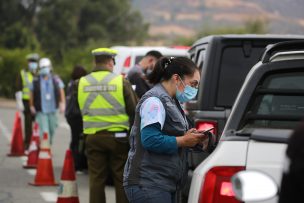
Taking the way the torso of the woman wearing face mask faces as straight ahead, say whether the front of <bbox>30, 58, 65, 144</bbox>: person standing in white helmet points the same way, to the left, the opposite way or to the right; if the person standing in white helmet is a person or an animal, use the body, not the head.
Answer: to the right

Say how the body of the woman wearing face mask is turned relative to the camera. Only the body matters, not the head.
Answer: to the viewer's right

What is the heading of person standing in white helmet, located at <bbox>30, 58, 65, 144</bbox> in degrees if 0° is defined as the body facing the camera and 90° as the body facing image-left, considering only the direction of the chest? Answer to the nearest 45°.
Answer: approximately 0°

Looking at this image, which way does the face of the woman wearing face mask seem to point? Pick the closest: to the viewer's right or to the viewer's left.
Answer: to the viewer's right

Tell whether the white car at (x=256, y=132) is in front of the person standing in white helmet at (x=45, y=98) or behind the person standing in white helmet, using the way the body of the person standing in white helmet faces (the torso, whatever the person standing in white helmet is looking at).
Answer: in front

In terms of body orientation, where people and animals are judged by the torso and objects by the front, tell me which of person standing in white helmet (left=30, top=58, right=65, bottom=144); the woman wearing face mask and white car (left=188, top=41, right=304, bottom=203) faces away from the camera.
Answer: the white car

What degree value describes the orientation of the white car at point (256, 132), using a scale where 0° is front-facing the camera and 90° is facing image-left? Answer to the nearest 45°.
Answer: approximately 180°

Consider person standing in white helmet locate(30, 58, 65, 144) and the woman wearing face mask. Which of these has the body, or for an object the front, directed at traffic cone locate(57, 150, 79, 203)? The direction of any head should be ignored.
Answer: the person standing in white helmet
